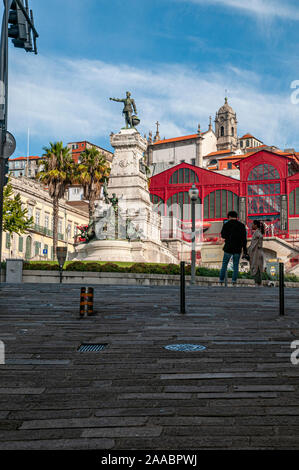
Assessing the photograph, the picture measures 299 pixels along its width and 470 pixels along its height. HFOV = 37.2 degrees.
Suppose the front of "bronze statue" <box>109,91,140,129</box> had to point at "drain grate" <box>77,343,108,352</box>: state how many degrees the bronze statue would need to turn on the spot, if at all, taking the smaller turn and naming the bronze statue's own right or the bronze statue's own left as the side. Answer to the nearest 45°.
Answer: approximately 45° to the bronze statue's own left

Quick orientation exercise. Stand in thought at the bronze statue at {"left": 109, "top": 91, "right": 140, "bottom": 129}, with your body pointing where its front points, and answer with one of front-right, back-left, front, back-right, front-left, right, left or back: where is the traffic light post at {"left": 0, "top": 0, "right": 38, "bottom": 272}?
front-left

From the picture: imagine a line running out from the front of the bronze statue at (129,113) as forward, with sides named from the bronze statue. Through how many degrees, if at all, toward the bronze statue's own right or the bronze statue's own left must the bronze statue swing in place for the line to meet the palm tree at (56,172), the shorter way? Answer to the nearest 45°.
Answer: approximately 90° to the bronze statue's own right

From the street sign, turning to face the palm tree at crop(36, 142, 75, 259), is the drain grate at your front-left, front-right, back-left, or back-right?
back-right

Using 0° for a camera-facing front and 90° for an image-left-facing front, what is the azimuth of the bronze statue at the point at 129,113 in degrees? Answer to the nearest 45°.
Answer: approximately 45°

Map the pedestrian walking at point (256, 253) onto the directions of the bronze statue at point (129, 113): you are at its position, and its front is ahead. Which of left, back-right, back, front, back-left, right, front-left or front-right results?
front-left

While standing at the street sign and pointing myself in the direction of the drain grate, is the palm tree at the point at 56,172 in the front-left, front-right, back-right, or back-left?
back-left

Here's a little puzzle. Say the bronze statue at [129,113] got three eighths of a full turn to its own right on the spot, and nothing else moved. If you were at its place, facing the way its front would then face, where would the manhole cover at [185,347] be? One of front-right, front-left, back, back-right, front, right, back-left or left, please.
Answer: back

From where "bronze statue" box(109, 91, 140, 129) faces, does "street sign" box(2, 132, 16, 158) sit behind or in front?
in front
